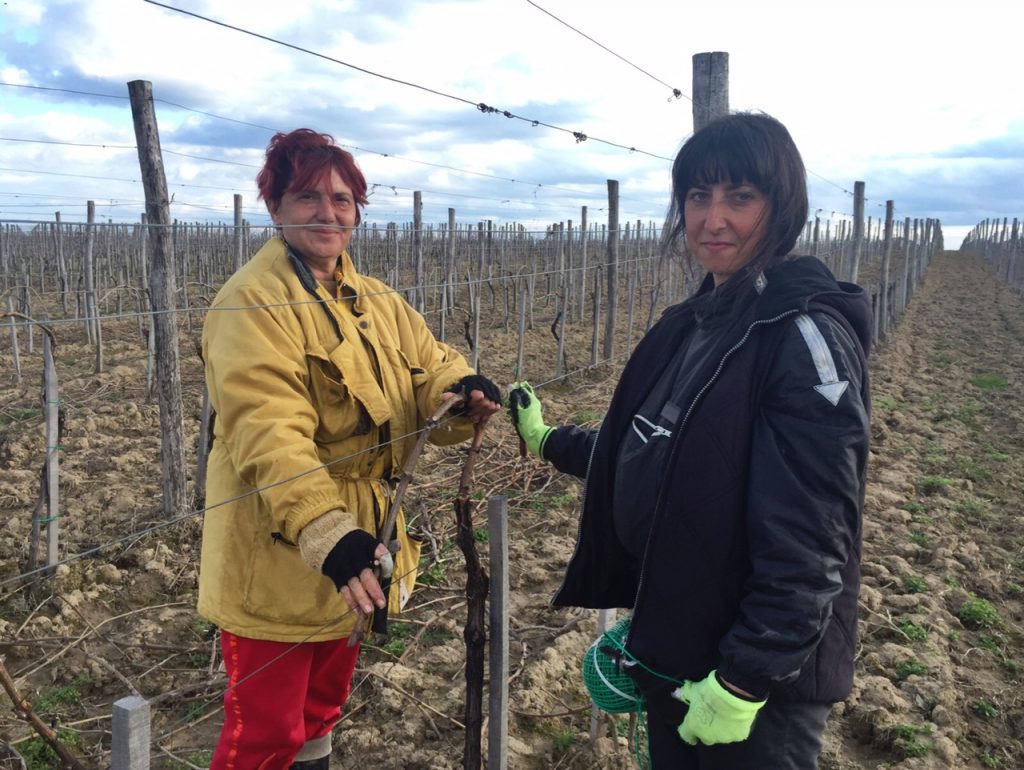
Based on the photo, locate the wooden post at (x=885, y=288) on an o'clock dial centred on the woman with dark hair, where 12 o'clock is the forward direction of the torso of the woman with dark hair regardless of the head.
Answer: The wooden post is roughly at 5 o'clock from the woman with dark hair.

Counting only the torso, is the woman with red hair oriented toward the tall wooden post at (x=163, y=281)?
no

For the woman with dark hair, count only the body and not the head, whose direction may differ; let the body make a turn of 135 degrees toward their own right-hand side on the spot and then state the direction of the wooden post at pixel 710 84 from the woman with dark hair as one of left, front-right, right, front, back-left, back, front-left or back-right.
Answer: front

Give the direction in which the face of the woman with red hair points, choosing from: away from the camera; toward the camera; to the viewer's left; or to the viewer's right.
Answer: toward the camera

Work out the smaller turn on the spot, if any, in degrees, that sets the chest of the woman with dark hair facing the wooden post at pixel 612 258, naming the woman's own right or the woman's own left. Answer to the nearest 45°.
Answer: approximately 135° to the woman's own right

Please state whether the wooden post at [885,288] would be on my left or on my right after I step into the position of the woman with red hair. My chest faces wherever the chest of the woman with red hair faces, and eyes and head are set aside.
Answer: on my left

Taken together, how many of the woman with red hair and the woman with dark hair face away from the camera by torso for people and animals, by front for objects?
0

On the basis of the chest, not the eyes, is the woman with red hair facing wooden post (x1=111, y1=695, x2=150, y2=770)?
no

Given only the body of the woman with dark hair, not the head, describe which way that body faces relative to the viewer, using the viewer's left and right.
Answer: facing the viewer and to the left of the viewer
